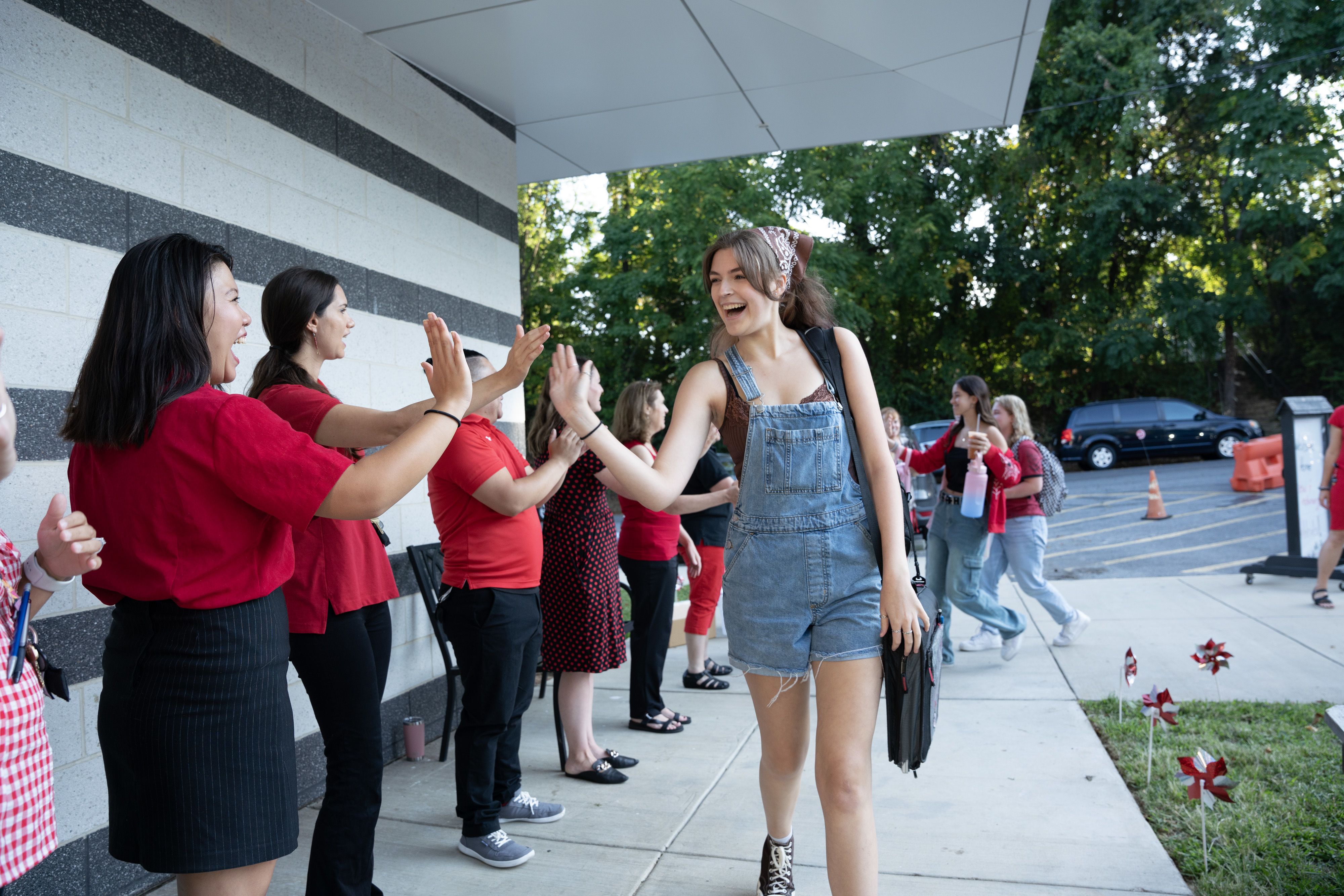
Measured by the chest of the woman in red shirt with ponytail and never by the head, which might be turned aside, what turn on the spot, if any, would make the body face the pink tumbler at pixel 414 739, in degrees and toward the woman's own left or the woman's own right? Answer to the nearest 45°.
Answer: approximately 90° to the woman's own left

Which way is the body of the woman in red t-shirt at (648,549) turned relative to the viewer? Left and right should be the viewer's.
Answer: facing to the right of the viewer

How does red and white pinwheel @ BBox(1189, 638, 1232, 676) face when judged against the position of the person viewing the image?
facing the viewer

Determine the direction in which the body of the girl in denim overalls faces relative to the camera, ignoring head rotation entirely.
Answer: toward the camera

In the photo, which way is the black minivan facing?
to the viewer's right

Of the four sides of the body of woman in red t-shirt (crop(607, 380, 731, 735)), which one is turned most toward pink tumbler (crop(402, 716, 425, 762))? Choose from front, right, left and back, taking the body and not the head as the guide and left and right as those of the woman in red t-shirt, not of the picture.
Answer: back

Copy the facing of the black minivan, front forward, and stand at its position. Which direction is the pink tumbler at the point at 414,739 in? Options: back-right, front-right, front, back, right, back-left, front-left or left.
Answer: right

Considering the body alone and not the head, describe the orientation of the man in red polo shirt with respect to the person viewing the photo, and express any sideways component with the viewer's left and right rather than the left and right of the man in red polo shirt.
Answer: facing to the right of the viewer

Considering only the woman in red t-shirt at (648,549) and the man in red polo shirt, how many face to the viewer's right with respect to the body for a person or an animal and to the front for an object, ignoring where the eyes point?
2

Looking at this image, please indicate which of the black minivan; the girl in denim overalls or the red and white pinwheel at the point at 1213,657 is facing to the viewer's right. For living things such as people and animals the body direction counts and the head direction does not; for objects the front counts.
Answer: the black minivan

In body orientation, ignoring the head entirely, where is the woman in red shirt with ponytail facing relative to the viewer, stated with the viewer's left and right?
facing to the right of the viewer

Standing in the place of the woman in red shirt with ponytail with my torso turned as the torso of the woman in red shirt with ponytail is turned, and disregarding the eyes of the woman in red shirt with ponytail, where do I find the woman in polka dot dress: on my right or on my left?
on my left

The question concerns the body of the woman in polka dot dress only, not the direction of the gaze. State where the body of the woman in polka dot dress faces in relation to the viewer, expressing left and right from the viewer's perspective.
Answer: facing to the right of the viewer

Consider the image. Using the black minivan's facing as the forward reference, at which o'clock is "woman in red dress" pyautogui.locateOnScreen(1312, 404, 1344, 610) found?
The woman in red dress is roughly at 3 o'clock from the black minivan.

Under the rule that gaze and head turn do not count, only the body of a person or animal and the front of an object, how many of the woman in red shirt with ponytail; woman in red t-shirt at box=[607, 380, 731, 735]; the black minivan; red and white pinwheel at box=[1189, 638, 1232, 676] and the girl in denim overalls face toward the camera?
2
